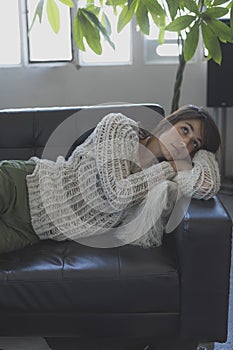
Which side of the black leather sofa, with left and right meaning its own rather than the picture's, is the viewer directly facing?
front
